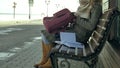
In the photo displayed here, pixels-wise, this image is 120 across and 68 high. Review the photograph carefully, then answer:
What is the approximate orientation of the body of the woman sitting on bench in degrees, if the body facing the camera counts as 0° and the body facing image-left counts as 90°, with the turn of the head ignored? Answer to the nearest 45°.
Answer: approximately 90°
